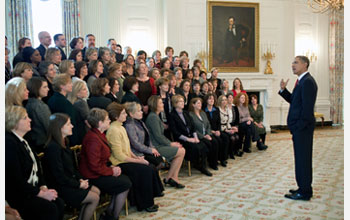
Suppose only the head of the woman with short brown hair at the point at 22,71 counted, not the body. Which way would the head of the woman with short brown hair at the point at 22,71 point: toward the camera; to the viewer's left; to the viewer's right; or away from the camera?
to the viewer's right

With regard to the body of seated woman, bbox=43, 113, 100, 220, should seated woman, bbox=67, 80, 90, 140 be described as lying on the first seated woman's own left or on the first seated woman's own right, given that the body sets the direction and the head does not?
on the first seated woman's own left

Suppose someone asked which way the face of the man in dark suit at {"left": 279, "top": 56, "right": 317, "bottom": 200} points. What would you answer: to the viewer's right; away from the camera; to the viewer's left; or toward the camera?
to the viewer's left

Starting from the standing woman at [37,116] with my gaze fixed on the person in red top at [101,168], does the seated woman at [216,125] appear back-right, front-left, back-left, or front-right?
front-left

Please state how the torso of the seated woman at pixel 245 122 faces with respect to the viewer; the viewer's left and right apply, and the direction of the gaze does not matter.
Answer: facing the viewer and to the right of the viewer

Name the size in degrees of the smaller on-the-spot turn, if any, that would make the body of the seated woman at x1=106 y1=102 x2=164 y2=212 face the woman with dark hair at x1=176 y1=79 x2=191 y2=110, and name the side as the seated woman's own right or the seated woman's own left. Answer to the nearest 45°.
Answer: approximately 90° to the seated woman's own left

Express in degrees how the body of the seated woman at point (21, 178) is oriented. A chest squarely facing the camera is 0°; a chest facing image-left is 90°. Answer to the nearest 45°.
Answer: approximately 270°

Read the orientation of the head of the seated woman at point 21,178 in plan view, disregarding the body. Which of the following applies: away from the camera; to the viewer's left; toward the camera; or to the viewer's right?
to the viewer's right

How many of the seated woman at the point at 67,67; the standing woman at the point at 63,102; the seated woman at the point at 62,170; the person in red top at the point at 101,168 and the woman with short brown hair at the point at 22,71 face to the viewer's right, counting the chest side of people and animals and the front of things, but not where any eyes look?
5

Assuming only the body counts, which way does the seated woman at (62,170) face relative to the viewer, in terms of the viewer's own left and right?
facing to the right of the viewer

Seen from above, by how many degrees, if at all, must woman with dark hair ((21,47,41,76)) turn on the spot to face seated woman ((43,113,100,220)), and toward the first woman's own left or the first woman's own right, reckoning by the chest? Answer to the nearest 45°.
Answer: approximately 90° to the first woman's own right

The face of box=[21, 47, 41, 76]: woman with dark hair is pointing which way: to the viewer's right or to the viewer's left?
to the viewer's right

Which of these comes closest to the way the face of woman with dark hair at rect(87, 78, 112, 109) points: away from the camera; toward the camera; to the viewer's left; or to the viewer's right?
to the viewer's right

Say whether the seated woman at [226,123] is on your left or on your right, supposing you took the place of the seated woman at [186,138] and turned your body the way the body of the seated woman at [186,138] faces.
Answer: on your left

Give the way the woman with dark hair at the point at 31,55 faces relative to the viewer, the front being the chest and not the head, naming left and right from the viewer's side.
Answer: facing to the right of the viewer
